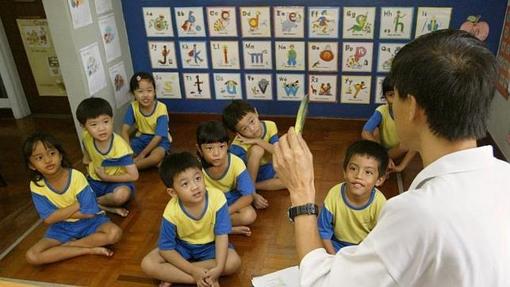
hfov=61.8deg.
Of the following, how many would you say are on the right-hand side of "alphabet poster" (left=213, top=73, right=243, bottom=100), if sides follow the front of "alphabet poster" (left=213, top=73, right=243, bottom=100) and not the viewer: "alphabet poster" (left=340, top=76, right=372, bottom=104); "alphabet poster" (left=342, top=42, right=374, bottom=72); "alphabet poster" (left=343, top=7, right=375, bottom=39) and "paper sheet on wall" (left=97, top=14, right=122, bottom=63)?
1

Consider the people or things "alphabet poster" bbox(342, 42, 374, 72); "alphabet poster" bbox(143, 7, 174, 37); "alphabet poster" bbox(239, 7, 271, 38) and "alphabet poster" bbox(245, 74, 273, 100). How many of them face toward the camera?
4

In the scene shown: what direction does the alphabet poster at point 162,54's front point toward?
toward the camera

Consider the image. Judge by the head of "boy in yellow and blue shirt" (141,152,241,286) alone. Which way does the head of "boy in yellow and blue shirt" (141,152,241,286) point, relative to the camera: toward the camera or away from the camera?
toward the camera

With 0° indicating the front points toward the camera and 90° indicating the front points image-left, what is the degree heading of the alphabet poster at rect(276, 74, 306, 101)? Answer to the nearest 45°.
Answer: approximately 0°

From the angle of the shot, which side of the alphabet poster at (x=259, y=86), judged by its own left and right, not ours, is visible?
front

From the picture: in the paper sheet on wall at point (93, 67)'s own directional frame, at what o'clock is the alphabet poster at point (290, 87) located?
The alphabet poster is roughly at 11 o'clock from the paper sheet on wall.

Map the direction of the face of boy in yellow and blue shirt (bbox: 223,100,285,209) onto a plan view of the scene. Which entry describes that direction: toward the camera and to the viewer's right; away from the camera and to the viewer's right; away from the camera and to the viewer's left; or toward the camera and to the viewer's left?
toward the camera and to the viewer's right

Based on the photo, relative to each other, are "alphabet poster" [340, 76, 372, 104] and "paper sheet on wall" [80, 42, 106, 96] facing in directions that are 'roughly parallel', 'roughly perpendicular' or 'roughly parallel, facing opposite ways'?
roughly perpendicular

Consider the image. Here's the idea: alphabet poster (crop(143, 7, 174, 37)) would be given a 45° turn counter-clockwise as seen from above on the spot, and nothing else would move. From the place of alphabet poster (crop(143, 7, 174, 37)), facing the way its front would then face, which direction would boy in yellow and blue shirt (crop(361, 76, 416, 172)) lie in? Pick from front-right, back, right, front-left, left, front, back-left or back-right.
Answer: front

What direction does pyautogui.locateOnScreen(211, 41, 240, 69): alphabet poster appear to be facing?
toward the camera

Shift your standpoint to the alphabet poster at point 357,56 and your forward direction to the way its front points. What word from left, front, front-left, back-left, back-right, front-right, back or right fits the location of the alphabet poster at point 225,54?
right

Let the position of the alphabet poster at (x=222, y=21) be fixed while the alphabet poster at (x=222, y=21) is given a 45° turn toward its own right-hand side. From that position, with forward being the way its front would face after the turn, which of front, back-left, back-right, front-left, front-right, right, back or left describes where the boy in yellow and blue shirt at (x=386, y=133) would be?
left

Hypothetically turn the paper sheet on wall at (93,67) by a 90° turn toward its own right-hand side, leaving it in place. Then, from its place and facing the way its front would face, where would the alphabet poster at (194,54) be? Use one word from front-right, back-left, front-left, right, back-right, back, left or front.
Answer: back-left

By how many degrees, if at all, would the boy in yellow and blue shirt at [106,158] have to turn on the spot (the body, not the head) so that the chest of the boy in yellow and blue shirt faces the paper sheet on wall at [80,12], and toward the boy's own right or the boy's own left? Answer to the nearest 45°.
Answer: approximately 135° to the boy's own left

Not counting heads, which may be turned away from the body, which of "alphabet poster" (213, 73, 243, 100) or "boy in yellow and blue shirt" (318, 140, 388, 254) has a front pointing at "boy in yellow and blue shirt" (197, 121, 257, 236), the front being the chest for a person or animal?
the alphabet poster

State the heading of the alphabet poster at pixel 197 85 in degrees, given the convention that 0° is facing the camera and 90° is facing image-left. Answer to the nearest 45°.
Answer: approximately 0°

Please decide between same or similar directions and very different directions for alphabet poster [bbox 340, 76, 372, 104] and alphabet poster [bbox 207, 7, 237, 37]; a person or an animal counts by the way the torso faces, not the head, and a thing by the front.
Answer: same or similar directions
